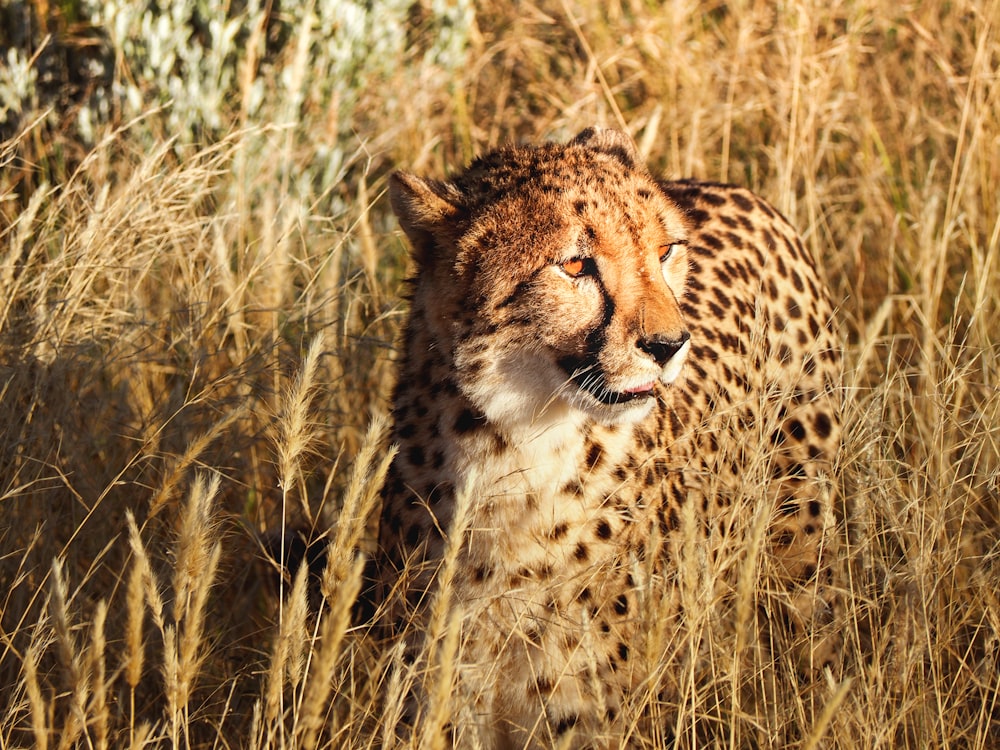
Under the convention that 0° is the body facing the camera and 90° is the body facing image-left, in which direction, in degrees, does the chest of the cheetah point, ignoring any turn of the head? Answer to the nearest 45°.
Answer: approximately 45°
